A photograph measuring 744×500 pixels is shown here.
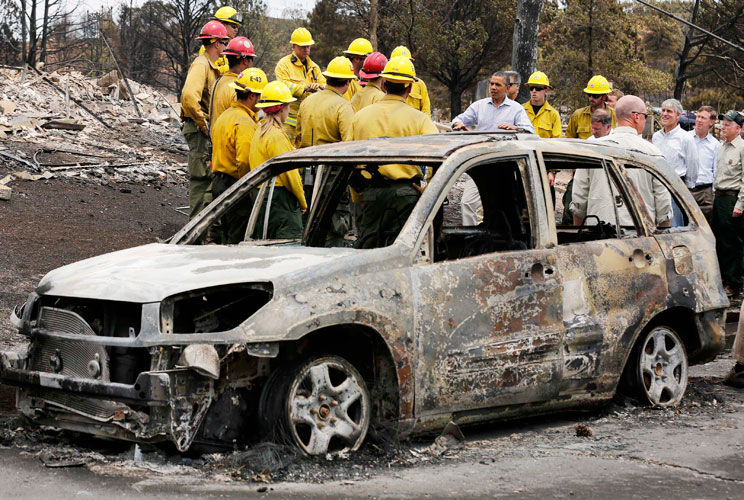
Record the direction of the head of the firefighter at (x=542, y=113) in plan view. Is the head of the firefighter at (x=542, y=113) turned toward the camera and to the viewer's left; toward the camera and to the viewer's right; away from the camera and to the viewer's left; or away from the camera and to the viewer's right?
toward the camera and to the viewer's left

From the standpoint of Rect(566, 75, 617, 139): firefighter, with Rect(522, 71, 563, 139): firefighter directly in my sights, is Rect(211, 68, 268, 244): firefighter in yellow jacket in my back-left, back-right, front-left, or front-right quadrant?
front-left

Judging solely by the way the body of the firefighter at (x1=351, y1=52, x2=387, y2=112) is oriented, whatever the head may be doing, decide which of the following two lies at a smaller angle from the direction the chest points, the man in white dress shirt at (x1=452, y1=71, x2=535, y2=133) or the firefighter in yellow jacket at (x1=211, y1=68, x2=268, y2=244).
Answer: the man in white dress shirt

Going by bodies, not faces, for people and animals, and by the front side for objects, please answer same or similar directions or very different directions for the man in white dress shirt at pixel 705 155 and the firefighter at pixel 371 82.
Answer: very different directions

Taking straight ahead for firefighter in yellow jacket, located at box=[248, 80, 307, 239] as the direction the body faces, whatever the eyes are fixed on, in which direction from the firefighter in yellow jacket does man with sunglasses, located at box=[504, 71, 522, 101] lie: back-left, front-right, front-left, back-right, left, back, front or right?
front

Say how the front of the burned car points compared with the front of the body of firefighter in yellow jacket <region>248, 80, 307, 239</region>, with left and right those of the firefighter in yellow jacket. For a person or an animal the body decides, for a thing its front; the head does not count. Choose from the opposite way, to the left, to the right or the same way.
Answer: the opposite way

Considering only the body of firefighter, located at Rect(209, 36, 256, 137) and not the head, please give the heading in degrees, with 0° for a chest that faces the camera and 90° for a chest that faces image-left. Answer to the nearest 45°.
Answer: approximately 270°

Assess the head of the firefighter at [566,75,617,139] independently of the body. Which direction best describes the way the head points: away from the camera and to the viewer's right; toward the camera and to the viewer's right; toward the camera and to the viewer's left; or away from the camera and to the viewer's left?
toward the camera and to the viewer's left

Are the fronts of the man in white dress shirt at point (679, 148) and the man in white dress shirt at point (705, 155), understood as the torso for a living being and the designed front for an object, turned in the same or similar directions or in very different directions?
same or similar directions

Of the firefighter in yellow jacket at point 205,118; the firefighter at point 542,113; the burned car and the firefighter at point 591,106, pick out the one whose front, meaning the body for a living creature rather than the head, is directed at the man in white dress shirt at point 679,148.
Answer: the firefighter in yellow jacket

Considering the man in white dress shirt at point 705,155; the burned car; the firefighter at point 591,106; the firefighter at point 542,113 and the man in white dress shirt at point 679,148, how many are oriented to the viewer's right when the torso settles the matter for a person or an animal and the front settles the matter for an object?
0

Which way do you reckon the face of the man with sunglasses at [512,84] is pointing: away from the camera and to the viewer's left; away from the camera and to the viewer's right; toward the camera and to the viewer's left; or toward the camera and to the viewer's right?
toward the camera and to the viewer's left

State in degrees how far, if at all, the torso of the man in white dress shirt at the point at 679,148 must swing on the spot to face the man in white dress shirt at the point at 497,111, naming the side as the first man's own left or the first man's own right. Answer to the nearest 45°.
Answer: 0° — they already face them
